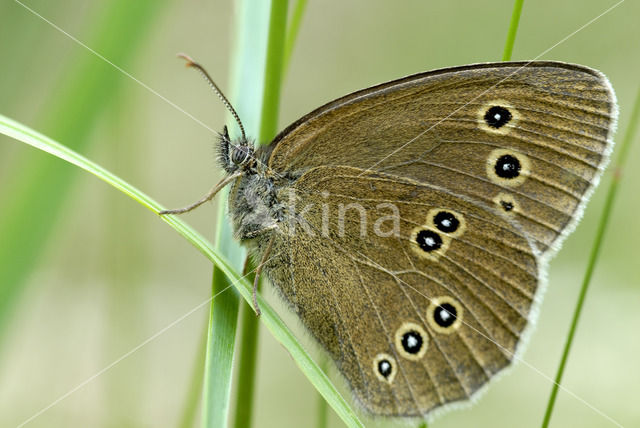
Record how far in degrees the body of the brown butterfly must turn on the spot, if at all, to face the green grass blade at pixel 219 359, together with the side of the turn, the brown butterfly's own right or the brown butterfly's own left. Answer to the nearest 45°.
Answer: approximately 45° to the brown butterfly's own left

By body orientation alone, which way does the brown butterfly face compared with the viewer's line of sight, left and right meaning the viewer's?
facing to the left of the viewer
